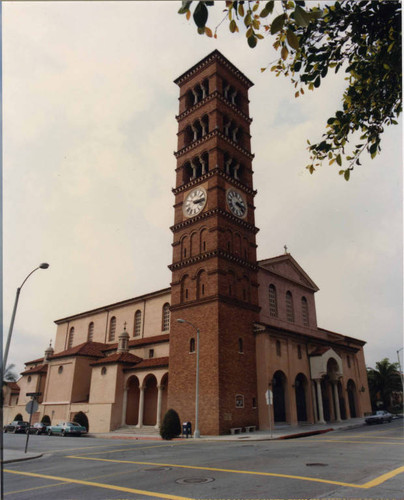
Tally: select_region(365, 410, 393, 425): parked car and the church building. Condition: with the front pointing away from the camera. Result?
0

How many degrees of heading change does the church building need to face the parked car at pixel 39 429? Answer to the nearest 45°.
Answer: approximately 135° to its right

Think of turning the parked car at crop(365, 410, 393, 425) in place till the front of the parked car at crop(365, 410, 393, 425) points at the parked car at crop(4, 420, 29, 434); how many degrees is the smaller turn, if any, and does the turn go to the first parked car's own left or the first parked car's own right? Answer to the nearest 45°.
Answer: approximately 45° to the first parked car's own right

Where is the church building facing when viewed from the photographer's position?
facing the viewer and to the right of the viewer

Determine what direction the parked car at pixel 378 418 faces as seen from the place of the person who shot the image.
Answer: facing the viewer and to the left of the viewer

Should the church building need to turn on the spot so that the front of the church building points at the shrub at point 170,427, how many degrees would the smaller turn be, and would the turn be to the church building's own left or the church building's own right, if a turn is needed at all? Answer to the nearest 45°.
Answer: approximately 90° to the church building's own right

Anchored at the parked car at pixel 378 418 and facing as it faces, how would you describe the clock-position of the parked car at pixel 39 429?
the parked car at pixel 39 429 is roughly at 1 o'clock from the parked car at pixel 378 418.

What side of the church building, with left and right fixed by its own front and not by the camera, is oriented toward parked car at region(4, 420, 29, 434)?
back

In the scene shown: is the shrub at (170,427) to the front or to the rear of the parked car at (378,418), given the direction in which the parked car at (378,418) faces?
to the front

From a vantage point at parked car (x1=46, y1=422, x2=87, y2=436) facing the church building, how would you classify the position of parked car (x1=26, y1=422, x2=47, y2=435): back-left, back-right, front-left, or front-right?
back-left

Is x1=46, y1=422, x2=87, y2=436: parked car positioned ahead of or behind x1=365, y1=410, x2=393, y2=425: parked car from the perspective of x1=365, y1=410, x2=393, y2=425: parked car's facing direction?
ahead

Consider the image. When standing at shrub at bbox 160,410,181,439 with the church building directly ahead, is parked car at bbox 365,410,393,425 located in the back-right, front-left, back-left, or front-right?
front-right
